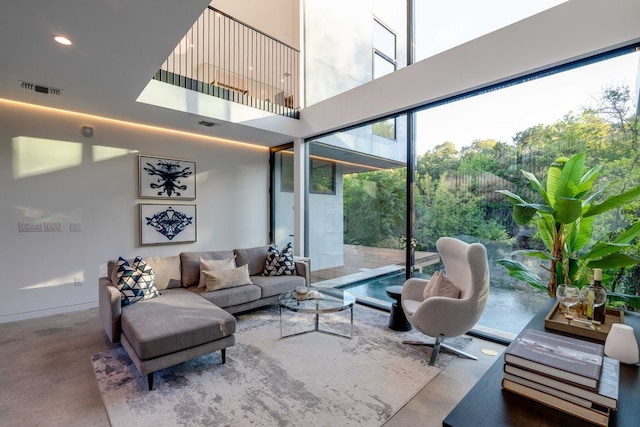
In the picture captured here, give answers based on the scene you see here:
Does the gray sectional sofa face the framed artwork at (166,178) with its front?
no

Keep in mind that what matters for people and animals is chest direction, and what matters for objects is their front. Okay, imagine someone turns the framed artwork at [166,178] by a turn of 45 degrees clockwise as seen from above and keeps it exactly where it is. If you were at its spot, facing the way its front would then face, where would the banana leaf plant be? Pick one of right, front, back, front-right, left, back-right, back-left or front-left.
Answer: front-left

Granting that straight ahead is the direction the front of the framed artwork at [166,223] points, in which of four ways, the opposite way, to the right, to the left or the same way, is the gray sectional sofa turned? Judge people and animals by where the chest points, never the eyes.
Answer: the same way

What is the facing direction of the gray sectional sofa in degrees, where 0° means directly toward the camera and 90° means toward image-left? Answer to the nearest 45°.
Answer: approximately 315°

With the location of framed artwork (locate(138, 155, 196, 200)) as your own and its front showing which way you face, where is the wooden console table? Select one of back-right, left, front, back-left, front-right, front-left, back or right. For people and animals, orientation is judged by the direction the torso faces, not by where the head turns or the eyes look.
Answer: front-right

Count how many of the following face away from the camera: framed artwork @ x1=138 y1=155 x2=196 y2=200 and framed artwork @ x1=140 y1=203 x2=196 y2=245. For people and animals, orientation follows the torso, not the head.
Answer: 0

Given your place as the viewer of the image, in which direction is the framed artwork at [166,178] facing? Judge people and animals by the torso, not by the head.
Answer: facing the viewer and to the right of the viewer

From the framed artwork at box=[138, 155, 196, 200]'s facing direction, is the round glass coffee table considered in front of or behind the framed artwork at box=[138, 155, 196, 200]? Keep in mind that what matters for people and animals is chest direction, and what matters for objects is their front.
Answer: in front

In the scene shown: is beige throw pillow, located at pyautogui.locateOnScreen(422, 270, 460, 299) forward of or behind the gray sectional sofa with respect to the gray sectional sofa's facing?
forward

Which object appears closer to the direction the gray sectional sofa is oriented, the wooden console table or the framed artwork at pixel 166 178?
the wooden console table

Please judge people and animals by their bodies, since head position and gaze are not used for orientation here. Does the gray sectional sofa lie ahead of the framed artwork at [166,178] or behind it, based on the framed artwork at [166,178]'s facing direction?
ahead

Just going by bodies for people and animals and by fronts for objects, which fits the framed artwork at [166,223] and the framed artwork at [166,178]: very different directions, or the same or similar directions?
same or similar directions

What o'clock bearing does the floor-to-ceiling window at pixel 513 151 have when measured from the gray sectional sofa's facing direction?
The floor-to-ceiling window is roughly at 11 o'clock from the gray sectional sofa.

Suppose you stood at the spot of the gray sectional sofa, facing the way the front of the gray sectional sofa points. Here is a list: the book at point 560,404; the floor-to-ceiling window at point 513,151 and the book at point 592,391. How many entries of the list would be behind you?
0

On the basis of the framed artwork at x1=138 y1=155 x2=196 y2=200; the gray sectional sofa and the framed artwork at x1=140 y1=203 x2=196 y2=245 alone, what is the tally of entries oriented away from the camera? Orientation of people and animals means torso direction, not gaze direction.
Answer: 0

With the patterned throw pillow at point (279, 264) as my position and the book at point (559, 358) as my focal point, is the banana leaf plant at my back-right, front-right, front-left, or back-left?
front-left

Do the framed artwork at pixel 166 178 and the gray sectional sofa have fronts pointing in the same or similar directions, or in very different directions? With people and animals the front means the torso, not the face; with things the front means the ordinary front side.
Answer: same or similar directions
